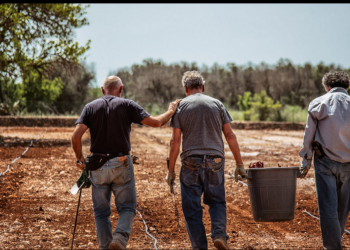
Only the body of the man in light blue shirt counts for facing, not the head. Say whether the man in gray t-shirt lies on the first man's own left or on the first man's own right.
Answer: on the first man's own left

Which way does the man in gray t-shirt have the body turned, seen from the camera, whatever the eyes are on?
away from the camera

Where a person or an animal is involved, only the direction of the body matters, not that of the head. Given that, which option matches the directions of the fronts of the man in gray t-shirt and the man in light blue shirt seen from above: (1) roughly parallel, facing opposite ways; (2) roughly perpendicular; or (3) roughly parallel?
roughly parallel

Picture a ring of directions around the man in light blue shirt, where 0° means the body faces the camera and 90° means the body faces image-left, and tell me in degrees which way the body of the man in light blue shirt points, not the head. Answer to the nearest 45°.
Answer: approximately 180°

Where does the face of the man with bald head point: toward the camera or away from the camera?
away from the camera

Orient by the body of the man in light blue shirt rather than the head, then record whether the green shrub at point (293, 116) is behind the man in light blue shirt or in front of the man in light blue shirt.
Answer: in front

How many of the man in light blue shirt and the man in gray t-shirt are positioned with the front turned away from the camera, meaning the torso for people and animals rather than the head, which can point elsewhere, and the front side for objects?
2

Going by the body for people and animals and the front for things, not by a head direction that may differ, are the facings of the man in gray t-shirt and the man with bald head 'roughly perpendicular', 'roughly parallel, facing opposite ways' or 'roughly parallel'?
roughly parallel

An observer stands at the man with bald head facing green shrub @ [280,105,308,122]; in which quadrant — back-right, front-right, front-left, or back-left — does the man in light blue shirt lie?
front-right

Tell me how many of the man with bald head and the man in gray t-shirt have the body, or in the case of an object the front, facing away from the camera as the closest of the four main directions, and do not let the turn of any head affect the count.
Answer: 2

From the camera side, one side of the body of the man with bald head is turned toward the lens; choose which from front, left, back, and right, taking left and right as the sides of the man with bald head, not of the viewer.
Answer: back

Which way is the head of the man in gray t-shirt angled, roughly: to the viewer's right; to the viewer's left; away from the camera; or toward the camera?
away from the camera

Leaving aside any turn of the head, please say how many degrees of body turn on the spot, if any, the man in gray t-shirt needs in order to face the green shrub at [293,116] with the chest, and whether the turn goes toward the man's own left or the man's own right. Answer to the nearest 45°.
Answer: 0° — they already face it

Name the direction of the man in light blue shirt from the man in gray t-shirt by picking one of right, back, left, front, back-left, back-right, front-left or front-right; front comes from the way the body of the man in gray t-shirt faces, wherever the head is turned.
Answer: right

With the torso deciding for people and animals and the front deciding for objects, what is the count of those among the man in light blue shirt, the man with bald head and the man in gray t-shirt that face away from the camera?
3
